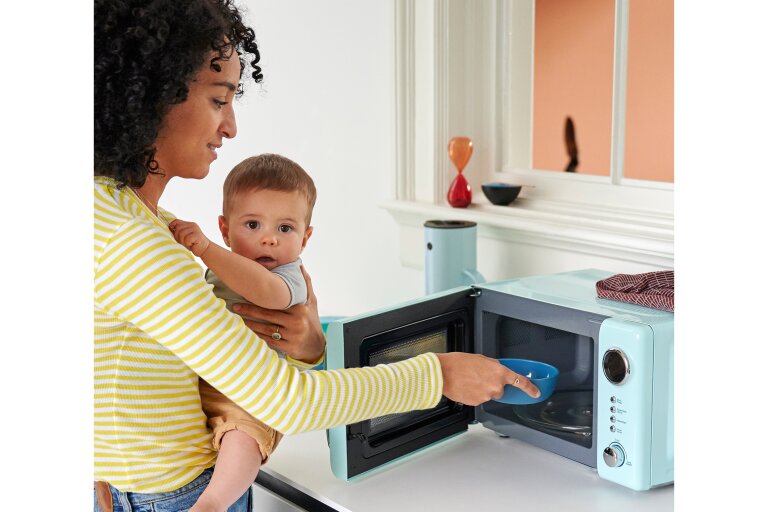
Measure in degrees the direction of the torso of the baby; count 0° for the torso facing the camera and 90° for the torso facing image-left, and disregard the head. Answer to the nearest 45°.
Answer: approximately 45°

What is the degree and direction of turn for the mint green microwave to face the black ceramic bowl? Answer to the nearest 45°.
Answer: approximately 135° to its right

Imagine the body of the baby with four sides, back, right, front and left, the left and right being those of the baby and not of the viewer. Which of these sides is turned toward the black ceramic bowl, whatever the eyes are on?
back

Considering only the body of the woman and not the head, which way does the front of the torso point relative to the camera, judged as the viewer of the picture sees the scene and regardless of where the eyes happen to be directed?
to the viewer's right

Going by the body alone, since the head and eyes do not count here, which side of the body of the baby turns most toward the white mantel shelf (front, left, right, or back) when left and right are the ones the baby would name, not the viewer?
back

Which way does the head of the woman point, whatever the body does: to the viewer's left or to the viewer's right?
to the viewer's right

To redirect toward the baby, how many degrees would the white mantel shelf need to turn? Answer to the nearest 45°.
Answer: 0° — it already faces them
